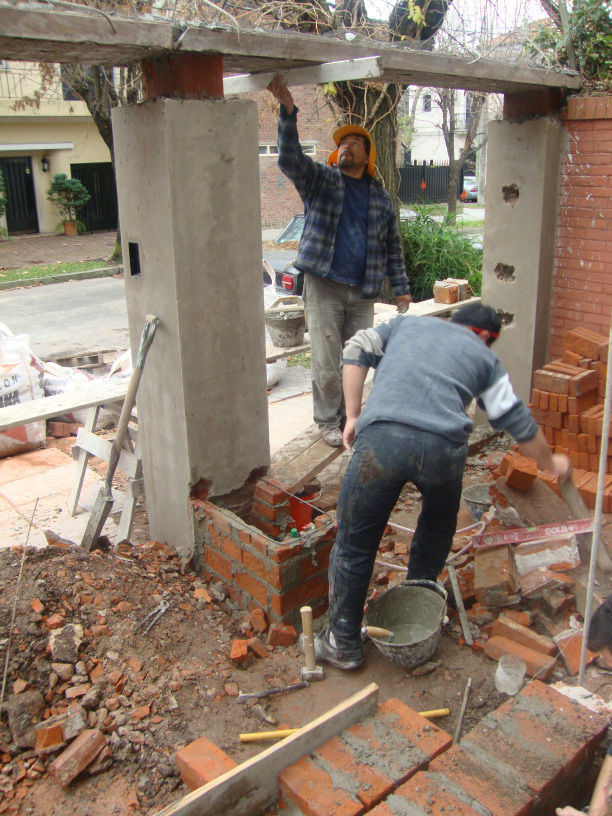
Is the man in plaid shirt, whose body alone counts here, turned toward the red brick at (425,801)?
yes

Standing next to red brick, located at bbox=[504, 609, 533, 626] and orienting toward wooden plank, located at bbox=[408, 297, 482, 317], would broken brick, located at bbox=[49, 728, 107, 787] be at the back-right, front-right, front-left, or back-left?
back-left

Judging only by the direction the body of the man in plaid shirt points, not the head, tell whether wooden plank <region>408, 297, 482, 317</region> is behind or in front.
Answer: behind

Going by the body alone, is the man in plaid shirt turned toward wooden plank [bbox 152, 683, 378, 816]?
yes

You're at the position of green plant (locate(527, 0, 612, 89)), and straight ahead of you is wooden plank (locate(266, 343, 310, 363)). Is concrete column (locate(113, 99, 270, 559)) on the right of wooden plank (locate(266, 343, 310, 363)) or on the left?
left

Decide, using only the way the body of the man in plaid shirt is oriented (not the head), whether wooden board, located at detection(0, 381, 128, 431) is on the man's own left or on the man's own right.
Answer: on the man's own right

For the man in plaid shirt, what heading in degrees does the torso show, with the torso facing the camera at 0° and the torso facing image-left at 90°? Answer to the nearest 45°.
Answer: approximately 0°

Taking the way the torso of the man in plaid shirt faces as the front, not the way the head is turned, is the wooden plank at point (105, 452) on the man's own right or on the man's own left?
on the man's own right
